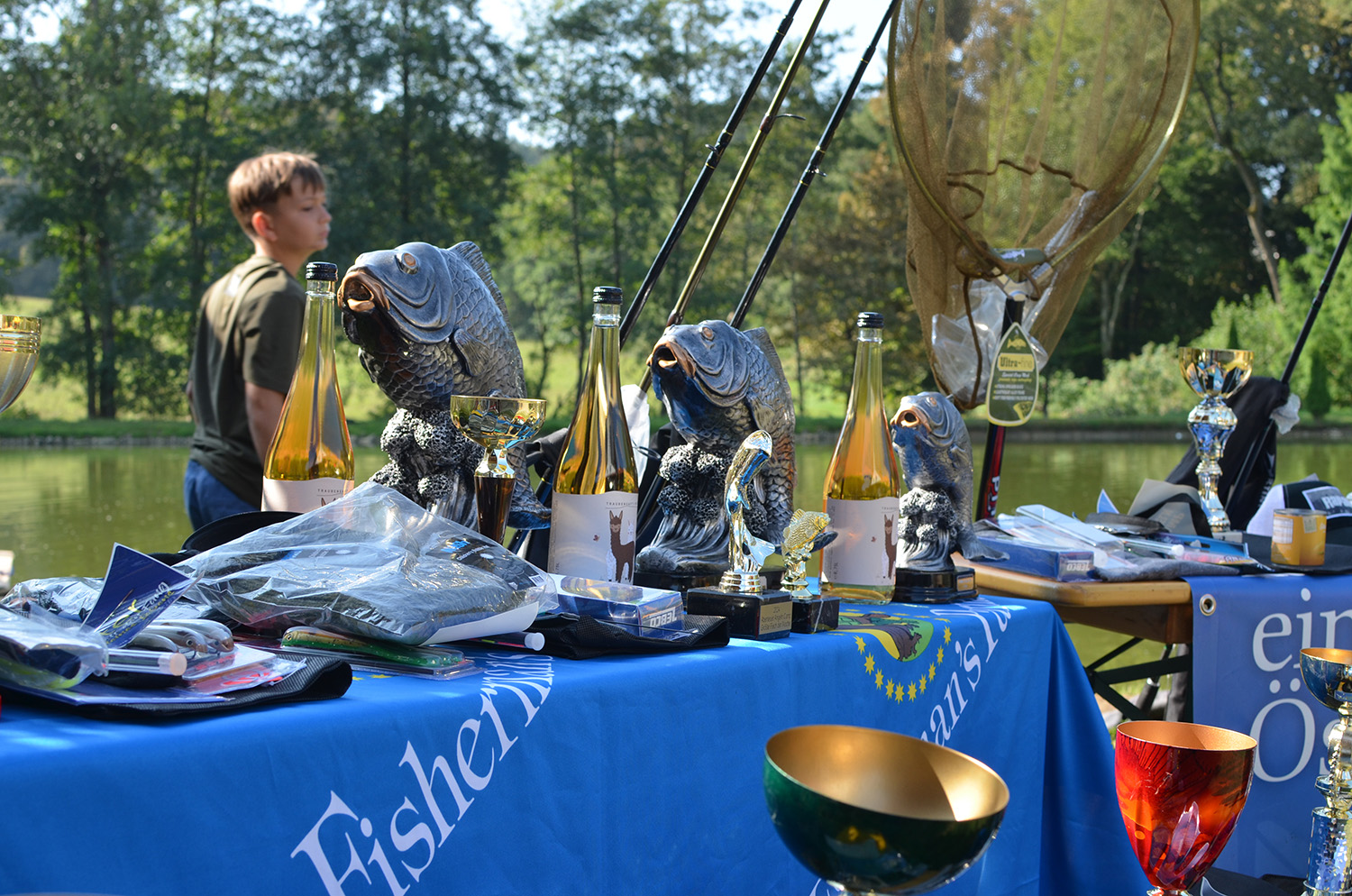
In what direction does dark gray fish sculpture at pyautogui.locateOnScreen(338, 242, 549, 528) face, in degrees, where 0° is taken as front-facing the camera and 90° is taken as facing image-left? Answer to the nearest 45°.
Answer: approximately 45°

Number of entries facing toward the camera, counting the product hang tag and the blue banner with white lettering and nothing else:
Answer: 2

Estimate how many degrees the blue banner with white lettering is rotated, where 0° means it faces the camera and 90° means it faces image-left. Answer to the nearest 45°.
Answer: approximately 0°

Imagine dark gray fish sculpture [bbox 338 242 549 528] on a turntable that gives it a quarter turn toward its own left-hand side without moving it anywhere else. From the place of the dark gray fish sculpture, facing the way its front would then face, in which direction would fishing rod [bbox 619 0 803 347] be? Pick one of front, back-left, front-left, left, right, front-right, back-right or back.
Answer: left

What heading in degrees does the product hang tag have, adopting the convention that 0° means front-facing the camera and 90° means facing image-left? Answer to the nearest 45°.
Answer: approximately 0°

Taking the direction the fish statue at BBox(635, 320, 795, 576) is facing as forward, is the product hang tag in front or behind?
behind

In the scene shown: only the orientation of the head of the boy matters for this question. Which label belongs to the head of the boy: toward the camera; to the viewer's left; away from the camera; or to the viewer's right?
to the viewer's right

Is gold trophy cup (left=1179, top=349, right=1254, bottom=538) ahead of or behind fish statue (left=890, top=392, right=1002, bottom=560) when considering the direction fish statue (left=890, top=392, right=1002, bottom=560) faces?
behind
